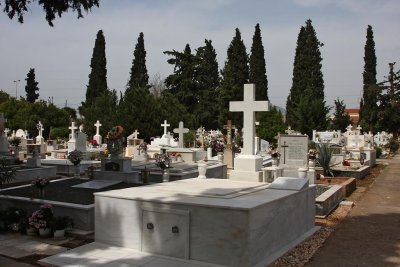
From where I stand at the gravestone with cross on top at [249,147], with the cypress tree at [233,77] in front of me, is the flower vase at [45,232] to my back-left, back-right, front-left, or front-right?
back-left

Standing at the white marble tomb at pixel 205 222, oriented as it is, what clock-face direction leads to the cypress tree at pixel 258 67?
The cypress tree is roughly at 5 o'clock from the white marble tomb.

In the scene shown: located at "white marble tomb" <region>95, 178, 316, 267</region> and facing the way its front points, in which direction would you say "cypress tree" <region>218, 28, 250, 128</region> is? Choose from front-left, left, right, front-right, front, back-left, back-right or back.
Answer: back-right

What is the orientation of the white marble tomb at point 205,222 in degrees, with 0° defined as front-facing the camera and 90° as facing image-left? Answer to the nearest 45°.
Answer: approximately 45°

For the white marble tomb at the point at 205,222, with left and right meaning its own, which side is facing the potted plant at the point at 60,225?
right

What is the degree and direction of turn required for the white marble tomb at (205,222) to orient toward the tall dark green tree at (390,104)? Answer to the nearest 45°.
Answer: approximately 180°

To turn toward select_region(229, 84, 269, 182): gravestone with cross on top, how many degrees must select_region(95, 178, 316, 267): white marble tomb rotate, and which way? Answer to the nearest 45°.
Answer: approximately 135° to its right

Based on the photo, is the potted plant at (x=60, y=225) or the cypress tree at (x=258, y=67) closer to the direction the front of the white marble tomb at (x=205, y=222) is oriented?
the potted plant

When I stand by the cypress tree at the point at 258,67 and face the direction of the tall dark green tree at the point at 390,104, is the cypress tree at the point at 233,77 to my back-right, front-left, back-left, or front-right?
back-right

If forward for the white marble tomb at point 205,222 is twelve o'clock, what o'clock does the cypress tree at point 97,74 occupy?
The cypress tree is roughly at 4 o'clock from the white marble tomb.

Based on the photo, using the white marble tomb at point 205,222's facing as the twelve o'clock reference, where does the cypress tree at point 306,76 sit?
The cypress tree is roughly at 5 o'clock from the white marble tomb.
